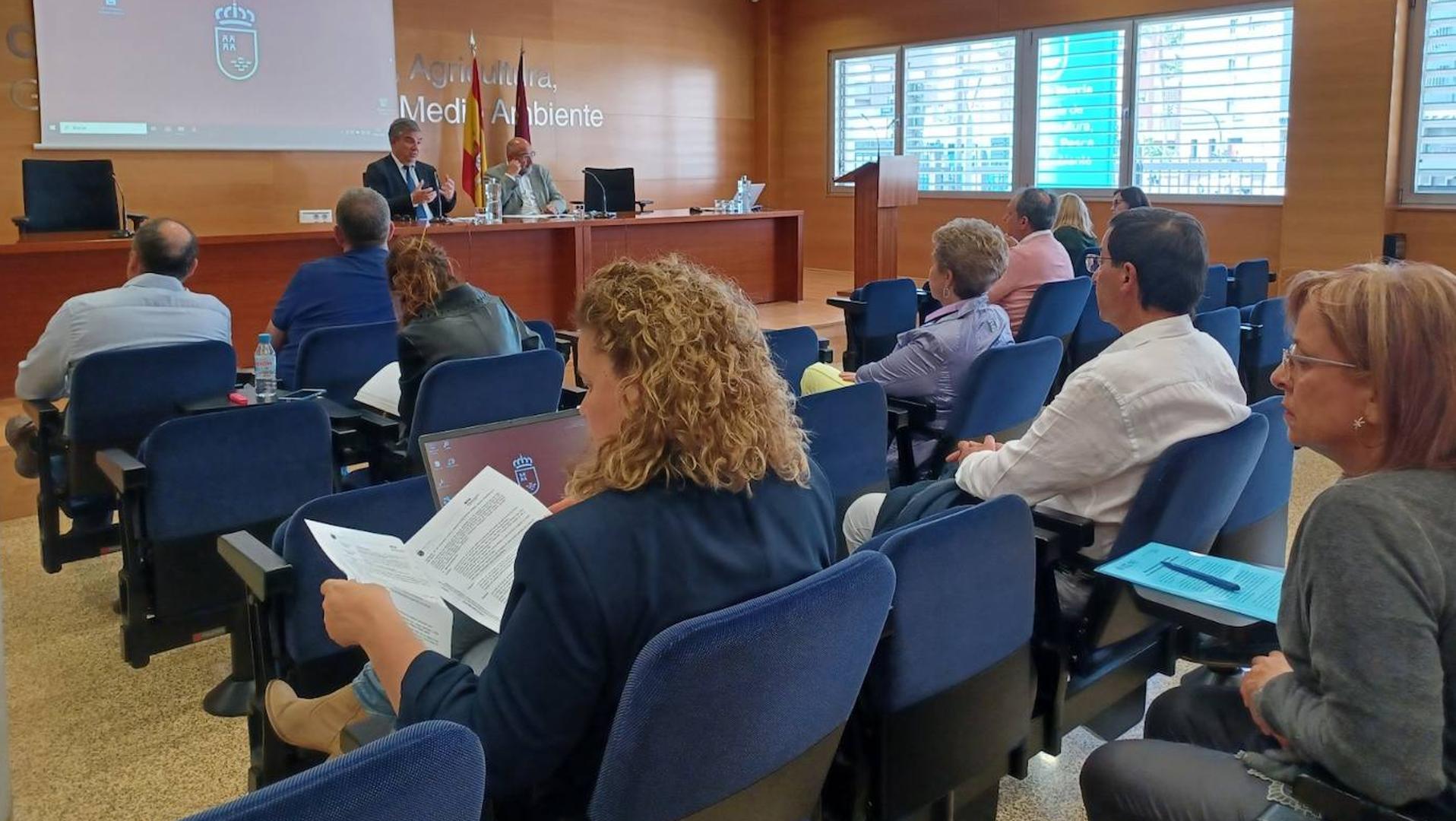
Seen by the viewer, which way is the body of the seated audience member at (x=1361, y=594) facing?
to the viewer's left

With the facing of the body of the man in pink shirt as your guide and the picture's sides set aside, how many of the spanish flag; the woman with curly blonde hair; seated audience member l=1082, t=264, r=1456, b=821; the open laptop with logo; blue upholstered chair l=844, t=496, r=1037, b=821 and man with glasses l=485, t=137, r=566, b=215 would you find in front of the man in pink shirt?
2

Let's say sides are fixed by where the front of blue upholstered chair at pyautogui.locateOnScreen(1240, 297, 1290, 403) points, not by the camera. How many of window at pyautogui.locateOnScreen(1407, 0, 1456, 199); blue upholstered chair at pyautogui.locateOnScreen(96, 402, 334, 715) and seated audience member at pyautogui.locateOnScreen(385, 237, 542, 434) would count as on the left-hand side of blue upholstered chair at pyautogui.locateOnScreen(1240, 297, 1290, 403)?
2

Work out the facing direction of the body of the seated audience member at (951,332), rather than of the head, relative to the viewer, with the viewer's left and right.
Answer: facing away from the viewer and to the left of the viewer

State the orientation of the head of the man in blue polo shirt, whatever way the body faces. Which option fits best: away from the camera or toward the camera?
away from the camera

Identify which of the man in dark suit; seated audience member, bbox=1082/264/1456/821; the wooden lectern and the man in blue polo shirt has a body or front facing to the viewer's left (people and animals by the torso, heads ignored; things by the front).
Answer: the seated audience member

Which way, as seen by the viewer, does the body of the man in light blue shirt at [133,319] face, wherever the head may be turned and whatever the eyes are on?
away from the camera

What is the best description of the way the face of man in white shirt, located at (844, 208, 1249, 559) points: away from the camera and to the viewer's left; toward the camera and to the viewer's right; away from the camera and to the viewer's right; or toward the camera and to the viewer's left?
away from the camera and to the viewer's left

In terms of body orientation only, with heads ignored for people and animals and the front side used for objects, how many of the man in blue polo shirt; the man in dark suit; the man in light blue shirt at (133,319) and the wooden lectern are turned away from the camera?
2

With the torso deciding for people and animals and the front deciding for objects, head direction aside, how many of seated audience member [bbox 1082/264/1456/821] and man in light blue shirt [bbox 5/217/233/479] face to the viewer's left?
1

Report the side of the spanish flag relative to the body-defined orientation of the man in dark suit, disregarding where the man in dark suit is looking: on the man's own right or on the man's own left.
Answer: on the man's own left

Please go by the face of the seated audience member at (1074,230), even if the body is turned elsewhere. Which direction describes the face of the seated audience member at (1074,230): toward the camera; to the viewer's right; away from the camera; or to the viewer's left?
away from the camera

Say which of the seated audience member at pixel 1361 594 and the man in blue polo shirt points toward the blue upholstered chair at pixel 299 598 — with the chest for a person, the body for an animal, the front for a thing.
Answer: the seated audience member

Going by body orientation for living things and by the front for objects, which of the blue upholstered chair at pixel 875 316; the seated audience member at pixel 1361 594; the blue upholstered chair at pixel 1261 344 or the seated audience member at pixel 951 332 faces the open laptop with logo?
the seated audience member at pixel 1361 594

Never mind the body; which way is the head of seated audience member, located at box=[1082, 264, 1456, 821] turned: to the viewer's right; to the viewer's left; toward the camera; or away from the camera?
to the viewer's left

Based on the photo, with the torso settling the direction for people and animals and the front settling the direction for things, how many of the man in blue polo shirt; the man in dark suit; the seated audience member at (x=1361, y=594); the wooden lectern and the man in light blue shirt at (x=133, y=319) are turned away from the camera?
2
